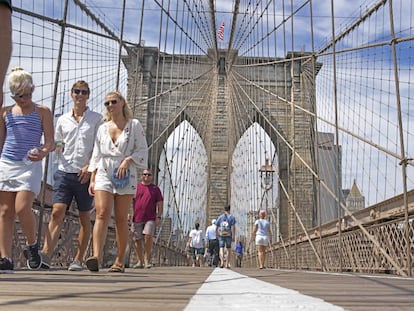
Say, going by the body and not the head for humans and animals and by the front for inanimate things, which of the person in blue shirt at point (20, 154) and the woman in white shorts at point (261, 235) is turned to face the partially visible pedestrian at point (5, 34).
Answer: the person in blue shirt

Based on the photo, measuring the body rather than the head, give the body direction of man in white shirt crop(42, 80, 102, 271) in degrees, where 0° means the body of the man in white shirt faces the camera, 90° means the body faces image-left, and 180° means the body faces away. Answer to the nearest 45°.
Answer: approximately 0°

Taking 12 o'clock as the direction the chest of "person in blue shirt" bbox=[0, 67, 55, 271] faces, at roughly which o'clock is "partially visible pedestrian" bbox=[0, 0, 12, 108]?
The partially visible pedestrian is roughly at 12 o'clock from the person in blue shirt.

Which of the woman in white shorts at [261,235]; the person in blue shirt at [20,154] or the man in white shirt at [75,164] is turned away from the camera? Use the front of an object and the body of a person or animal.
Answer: the woman in white shorts

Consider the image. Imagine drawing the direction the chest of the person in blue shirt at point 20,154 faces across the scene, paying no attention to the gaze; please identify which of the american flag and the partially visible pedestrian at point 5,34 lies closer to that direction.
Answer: the partially visible pedestrian

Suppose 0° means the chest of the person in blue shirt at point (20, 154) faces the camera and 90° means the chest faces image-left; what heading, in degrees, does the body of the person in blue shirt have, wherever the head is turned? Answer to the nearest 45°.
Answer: approximately 0°

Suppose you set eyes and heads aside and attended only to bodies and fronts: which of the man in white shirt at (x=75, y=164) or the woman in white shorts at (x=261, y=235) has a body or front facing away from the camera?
the woman in white shorts

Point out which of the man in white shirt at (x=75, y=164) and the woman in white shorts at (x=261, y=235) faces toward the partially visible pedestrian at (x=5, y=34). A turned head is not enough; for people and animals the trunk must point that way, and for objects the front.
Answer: the man in white shirt

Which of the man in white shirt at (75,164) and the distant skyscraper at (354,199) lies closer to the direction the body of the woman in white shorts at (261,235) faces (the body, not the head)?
the distant skyscraper

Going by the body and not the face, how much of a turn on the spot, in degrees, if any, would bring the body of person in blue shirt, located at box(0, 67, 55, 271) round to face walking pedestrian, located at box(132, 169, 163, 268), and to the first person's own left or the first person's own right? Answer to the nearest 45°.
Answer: approximately 135° to the first person's own left
